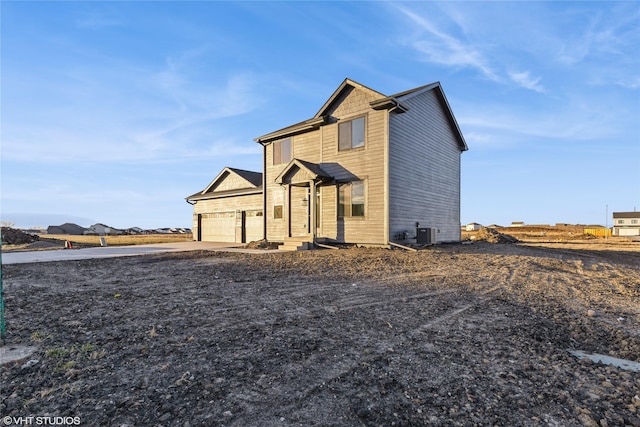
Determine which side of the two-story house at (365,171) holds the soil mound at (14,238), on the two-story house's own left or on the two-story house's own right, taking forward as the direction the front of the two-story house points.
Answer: on the two-story house's own right
